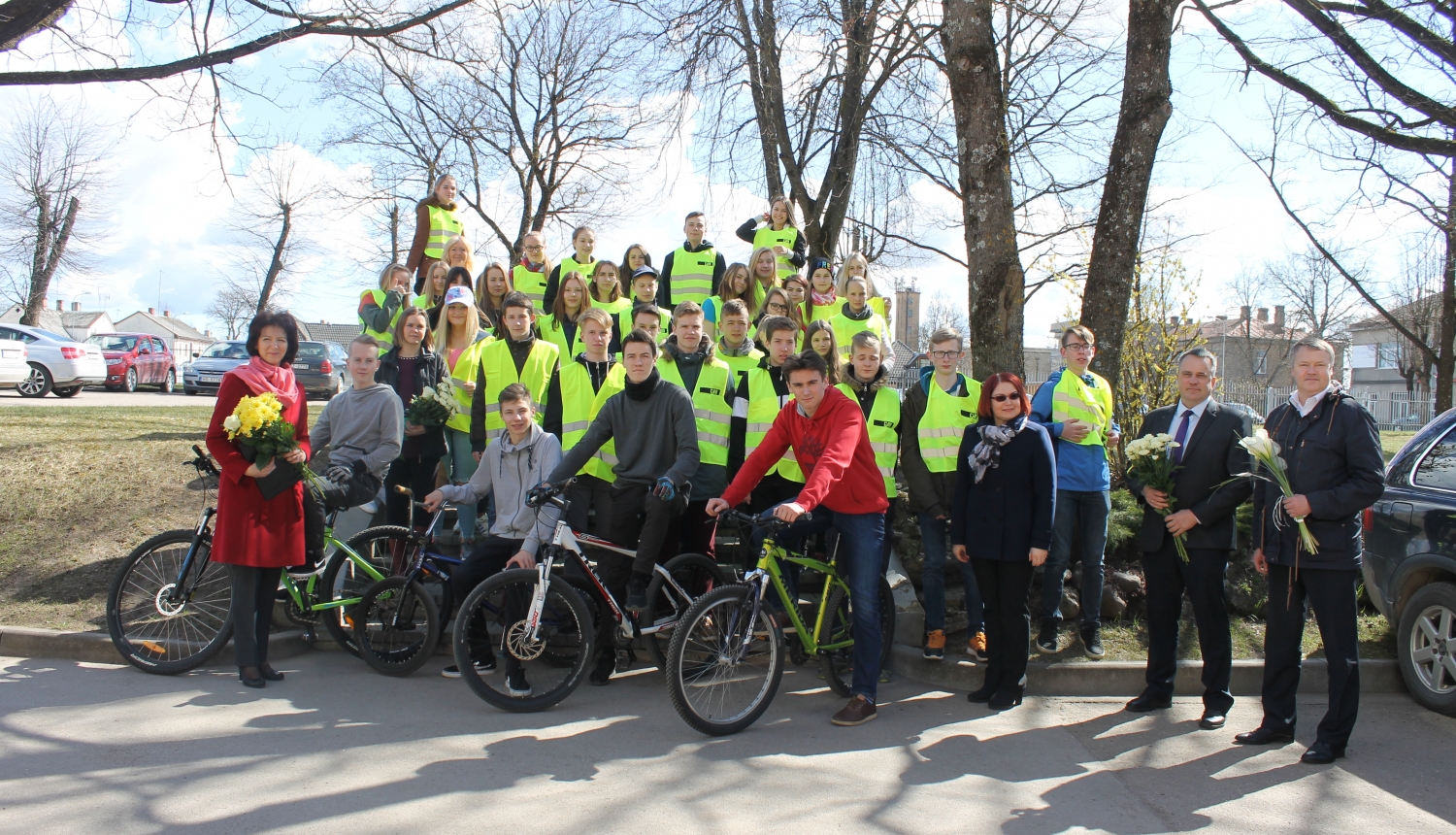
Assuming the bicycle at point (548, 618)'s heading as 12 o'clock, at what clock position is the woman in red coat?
The woman in red coat is roughly at 2 o'clock from the bicycle.

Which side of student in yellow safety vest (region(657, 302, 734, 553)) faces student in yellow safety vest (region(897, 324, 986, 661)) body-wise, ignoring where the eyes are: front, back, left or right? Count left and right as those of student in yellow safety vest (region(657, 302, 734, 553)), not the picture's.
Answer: left

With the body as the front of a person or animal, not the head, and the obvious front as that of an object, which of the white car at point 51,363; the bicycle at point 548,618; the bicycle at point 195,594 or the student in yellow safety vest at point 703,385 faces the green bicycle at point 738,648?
the student in yellow safety vest

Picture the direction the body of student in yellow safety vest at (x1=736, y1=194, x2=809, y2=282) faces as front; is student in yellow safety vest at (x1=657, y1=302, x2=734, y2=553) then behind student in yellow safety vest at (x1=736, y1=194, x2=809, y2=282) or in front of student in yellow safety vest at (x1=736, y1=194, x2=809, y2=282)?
in front

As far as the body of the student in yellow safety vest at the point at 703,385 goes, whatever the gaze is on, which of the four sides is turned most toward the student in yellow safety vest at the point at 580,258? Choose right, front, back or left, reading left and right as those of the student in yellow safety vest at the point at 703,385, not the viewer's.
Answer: back

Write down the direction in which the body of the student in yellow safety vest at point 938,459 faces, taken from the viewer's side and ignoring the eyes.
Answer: toward the camera

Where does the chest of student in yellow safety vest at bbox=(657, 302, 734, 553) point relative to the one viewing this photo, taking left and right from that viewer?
facing the viewer

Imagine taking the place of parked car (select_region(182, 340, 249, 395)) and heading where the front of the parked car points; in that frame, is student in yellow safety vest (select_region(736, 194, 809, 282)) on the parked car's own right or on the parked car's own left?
on the parked car's own left

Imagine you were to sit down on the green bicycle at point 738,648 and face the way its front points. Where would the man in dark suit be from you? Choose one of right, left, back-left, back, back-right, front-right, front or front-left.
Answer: back-left

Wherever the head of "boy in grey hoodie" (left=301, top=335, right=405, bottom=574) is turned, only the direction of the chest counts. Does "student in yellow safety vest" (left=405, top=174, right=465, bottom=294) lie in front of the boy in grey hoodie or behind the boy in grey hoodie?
behind

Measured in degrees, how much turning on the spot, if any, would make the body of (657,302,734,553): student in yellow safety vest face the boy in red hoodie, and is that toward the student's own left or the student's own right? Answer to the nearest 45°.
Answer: approximately 45° to the student's own left

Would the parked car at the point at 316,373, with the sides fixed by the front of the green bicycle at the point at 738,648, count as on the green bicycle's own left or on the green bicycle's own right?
on the green bicycle's own right

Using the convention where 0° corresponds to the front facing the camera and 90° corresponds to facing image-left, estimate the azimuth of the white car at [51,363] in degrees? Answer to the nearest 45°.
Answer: approximately 135°

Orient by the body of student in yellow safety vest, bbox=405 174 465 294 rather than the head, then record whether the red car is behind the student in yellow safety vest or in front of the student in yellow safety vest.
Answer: behind

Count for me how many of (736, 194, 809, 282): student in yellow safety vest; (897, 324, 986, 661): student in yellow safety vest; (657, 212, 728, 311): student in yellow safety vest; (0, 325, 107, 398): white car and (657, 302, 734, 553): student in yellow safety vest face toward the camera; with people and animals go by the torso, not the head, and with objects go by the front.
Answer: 4

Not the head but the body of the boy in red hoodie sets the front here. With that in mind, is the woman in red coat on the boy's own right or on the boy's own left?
on the boy's own right

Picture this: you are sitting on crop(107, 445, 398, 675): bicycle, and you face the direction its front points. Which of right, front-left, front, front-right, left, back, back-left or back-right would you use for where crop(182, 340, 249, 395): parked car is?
back-right
